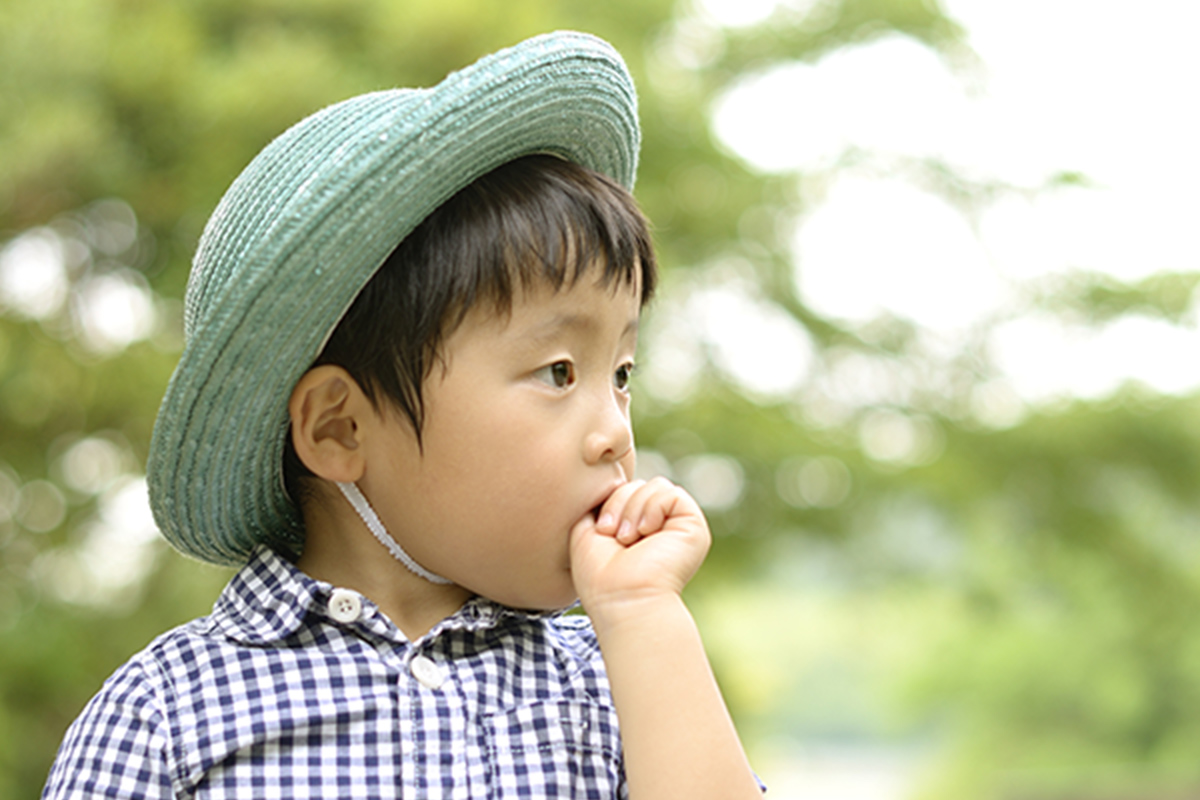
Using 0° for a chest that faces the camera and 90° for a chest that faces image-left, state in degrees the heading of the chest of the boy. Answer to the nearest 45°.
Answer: approximately 315°
